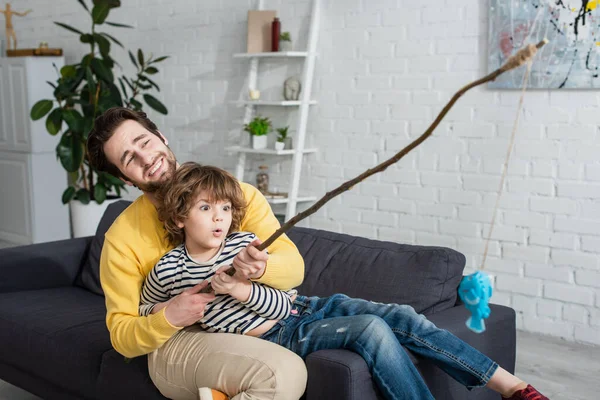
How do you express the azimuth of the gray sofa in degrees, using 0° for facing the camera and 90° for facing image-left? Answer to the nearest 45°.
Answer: approximately 45°

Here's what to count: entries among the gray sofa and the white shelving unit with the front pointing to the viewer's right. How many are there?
0

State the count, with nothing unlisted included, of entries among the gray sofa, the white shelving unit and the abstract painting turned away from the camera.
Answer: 0

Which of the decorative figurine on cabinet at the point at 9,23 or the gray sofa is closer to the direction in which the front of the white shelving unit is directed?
the gray sofa

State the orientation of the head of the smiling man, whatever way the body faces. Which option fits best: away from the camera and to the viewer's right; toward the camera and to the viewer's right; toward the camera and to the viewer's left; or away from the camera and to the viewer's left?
toward the camera and to the viewer's right

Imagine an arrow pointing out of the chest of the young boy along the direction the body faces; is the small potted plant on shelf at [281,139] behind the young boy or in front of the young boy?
behind

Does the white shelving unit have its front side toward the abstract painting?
no

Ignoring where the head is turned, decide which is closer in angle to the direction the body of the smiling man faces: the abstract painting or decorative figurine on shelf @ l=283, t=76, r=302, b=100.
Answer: the abstract painting

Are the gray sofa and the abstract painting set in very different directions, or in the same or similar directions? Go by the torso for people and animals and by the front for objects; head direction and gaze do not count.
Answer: same or similar directions

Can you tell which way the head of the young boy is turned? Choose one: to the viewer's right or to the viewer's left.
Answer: to the viewer's right

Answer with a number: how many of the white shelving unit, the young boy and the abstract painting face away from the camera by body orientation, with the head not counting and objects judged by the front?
0

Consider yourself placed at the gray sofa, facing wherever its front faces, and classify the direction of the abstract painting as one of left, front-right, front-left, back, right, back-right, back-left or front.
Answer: back

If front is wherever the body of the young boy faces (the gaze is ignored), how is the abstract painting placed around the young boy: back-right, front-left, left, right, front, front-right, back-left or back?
left

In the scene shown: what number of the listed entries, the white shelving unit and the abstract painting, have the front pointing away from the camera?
0

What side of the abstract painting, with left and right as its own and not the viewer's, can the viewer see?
front

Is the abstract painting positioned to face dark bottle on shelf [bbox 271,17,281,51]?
no

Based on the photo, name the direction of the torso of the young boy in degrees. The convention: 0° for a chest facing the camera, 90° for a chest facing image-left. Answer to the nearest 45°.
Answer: approximately 315°

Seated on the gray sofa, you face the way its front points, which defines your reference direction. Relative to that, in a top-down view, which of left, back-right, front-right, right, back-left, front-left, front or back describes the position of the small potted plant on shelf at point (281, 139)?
back-right

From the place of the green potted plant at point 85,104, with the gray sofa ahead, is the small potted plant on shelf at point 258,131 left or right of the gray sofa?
left
